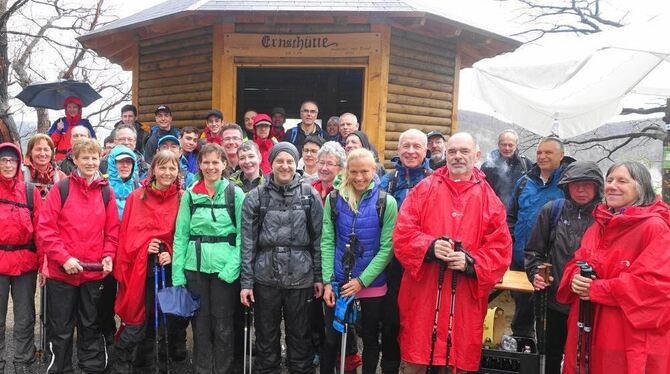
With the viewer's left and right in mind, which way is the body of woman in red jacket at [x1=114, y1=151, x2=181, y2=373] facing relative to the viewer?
facing the viewer and to the right of the viewer

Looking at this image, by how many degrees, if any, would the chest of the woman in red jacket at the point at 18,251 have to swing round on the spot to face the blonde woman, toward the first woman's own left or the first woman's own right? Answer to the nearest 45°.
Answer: approximately 45° to the first woman's own left

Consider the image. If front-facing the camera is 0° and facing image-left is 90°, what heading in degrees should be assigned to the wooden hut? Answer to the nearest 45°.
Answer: approximately 0°

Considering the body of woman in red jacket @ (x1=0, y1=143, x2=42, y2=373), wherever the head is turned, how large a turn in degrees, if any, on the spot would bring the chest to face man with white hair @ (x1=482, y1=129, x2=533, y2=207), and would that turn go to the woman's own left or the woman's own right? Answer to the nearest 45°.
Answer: approximately 90° to the woman's own left

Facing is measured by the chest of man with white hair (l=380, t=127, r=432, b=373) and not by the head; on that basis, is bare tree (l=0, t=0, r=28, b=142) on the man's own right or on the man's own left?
on the man's own right

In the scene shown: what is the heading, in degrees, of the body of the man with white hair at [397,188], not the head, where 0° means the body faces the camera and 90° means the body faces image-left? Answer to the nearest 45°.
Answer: approximately 0°

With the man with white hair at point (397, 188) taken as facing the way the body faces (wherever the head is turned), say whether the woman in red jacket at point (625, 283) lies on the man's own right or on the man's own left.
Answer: on the man's own left
